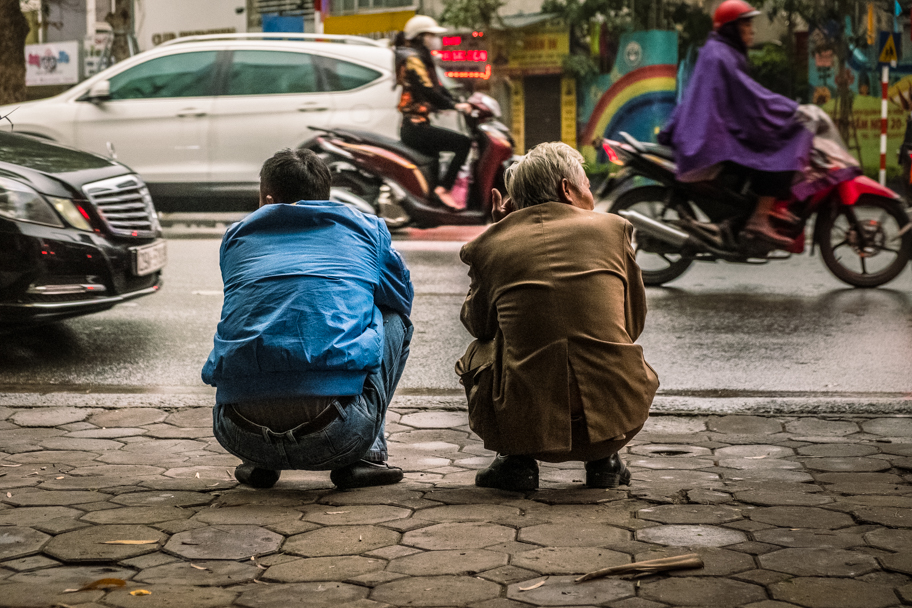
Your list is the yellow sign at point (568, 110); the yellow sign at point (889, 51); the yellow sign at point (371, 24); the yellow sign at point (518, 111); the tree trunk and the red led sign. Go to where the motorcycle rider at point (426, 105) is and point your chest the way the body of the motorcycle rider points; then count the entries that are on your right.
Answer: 0

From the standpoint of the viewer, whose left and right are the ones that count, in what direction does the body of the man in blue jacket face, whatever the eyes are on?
facing away from the viewer

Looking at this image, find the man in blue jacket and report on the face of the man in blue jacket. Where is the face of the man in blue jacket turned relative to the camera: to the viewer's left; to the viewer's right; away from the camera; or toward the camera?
away from the camera

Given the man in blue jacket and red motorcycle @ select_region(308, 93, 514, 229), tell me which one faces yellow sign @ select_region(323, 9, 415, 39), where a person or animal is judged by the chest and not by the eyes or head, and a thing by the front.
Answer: the man in blue jacket

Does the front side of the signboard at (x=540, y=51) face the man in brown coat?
yes

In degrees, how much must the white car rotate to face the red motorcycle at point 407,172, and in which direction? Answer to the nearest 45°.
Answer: approximately 135° to its left

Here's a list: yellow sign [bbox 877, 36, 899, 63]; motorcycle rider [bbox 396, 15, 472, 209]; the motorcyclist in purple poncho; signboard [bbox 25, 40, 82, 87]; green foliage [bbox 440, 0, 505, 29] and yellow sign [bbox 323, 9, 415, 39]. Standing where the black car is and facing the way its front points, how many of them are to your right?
0

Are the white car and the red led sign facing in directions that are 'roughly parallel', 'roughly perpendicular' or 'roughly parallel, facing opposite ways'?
roughly perpendicular

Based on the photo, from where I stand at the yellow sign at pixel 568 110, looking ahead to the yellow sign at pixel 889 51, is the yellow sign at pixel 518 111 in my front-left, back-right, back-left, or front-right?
back-right

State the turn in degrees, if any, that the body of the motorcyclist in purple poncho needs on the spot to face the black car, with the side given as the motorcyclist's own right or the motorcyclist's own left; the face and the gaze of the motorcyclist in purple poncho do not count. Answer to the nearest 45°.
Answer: approximately 135° to the motorcyclist's own right

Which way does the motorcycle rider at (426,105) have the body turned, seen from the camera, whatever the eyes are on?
to the viewer's right

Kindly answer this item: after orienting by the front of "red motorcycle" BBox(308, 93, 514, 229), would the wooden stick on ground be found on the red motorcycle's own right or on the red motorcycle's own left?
on the red motorcycle's own right

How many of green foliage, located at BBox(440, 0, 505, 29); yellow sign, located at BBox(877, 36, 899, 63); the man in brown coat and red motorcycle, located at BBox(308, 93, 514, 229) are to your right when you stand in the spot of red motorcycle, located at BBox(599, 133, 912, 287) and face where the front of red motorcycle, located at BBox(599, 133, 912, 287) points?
1

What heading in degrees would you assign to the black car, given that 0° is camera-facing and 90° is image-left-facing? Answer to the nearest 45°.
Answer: approximately 315°

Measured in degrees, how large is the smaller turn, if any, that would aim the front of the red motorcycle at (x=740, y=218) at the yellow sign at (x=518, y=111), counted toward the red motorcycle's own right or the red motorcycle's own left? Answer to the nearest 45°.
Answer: approximately 90° to the red motorcycle's own left

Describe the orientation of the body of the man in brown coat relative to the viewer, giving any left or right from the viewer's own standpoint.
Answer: facing away from the viewer

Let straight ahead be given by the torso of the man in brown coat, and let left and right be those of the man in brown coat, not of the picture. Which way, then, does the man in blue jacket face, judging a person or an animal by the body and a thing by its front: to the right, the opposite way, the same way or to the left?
the same way
